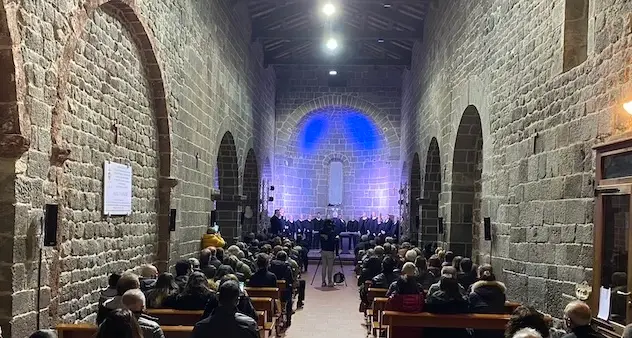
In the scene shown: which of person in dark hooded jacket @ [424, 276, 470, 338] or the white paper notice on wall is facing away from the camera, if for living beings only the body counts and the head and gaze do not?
the person in dark hooded jacket

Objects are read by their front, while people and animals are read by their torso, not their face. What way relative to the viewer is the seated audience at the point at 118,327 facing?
away from the camera

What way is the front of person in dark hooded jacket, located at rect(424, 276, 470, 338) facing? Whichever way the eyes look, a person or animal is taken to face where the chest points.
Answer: away from the camera

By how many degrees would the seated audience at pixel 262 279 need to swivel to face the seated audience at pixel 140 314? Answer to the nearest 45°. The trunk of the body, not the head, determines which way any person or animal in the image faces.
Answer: approximately 180°

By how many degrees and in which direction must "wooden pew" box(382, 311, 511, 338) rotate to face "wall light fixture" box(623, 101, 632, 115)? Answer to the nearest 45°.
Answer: approximately 135° to its right

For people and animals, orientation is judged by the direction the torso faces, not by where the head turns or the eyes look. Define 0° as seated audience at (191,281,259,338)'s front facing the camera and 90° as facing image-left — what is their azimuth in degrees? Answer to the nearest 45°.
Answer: approximately 180°

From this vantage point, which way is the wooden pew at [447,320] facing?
away from the camera

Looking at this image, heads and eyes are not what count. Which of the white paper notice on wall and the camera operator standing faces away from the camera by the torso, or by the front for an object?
the camera operator standing
